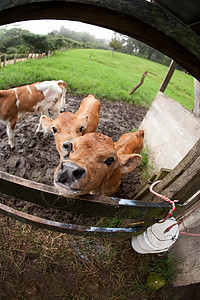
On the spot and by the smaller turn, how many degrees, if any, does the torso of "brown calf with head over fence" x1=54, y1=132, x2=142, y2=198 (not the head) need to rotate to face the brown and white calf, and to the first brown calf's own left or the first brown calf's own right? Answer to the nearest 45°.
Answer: approximately 90° to the first brown calf's own right

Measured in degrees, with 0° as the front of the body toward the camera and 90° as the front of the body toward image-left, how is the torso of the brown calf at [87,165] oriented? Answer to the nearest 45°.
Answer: approximately 45°
